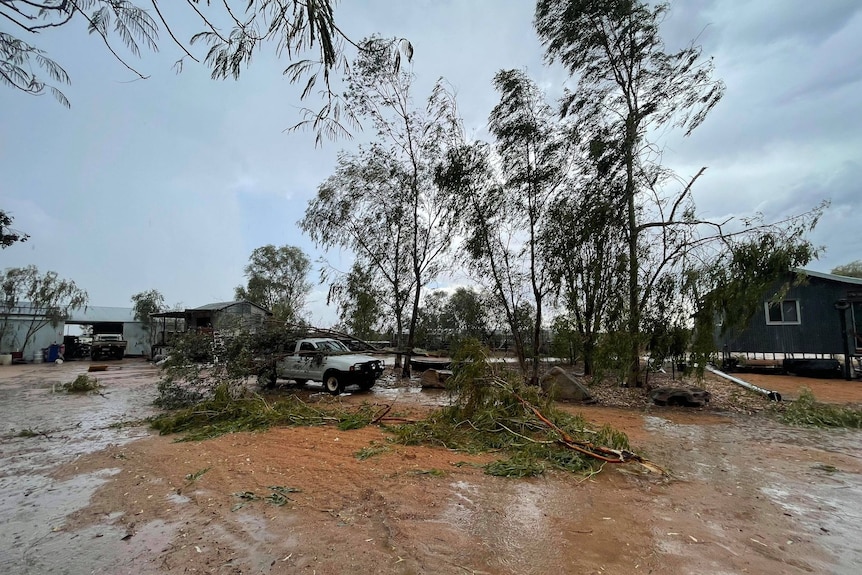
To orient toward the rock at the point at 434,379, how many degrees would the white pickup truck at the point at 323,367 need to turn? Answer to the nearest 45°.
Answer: approximately 45° to its left

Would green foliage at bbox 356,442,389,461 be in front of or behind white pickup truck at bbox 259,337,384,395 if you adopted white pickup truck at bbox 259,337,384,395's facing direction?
in front

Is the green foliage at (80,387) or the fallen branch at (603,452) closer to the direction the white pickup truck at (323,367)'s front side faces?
the fallen branch

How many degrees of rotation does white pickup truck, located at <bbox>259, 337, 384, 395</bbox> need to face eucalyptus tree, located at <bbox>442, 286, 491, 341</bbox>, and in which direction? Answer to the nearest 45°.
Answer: approximately 90° to its left

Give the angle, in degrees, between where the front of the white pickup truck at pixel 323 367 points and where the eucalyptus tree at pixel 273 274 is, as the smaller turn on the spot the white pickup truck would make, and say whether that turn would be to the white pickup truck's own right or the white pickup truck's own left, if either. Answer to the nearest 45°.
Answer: approximately 135° to the white pickup truck's own left

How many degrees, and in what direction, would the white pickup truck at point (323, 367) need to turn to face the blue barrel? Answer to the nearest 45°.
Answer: approximately 180°

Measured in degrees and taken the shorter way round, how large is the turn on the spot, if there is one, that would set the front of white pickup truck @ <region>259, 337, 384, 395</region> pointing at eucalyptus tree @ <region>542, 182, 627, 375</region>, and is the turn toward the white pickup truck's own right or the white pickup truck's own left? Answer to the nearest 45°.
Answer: approximately 45° to the white pickup truck's own left

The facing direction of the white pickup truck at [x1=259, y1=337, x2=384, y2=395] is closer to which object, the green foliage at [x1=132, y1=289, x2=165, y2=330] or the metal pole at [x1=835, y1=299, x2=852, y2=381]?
the metal pole

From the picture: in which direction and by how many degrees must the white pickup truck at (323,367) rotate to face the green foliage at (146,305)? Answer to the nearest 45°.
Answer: approximately 180°

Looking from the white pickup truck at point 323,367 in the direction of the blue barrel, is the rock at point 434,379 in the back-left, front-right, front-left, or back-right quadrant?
back-right

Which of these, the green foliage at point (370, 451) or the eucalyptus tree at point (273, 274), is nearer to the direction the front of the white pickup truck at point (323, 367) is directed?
the green foliage

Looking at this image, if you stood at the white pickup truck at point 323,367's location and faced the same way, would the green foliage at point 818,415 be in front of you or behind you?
in front

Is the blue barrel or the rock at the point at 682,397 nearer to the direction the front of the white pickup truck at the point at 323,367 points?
the rock

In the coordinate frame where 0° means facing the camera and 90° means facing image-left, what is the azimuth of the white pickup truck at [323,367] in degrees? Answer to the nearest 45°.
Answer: approximately 315°
